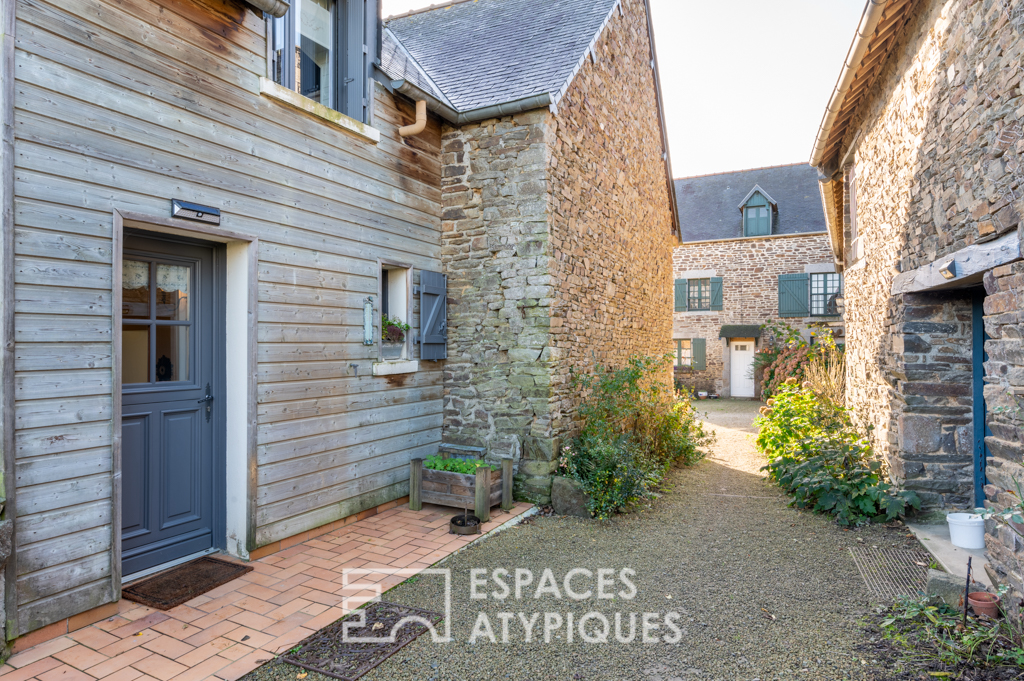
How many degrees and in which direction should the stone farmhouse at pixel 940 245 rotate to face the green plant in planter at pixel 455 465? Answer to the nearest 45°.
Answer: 0° — it already faces it

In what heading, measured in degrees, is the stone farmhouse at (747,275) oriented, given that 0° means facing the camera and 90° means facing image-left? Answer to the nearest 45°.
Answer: approximately 0°

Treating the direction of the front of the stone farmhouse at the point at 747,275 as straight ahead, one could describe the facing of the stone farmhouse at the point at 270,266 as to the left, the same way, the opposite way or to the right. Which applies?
to the left

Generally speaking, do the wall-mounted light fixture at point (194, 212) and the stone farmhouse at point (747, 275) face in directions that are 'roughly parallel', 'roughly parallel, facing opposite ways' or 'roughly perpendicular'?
roughly perpendicular

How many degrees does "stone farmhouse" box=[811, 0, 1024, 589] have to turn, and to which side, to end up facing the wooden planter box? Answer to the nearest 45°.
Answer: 0° — it already faces it

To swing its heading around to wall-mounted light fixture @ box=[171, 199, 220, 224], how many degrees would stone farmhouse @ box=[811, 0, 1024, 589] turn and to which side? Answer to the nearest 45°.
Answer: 0° — it already faces it
